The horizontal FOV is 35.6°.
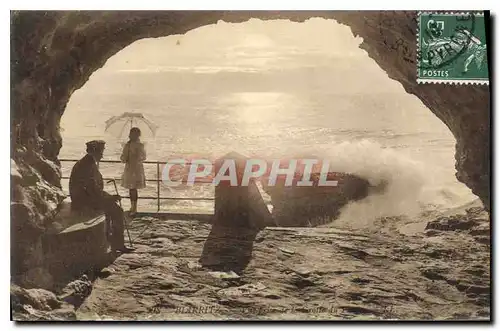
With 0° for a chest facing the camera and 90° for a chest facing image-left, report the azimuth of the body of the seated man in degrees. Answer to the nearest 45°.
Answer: approximately 270°

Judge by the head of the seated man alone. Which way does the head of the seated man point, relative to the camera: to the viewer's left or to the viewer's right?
to the viewer's right
